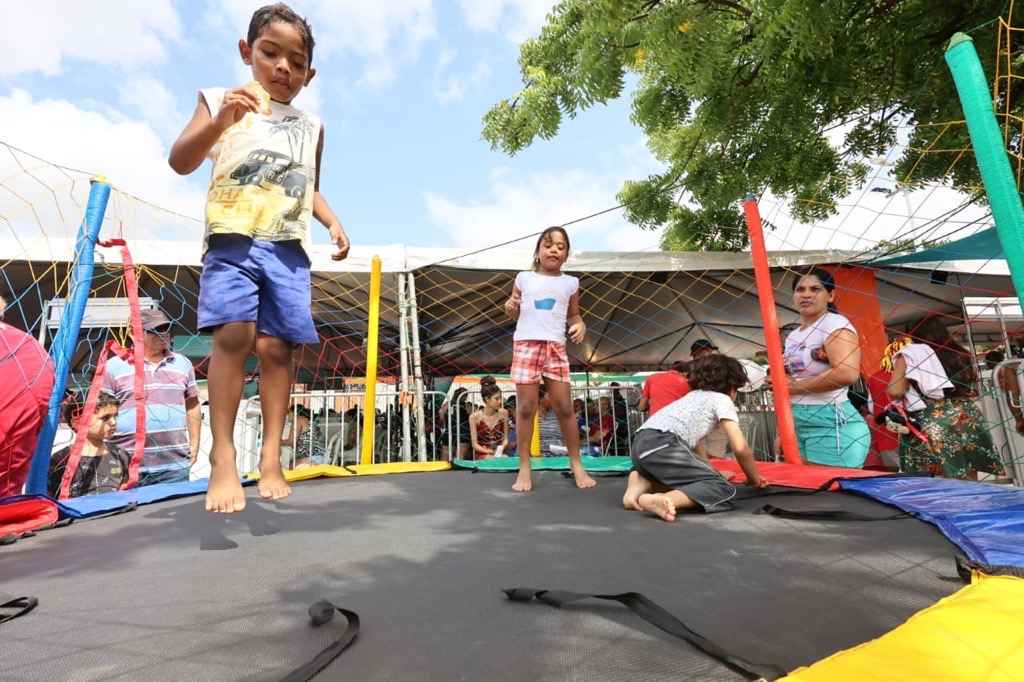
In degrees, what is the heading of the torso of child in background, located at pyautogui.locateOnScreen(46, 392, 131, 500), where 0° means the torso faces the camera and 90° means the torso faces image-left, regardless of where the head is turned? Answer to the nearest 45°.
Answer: approximately 315°

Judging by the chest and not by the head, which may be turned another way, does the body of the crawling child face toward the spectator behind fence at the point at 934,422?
yes

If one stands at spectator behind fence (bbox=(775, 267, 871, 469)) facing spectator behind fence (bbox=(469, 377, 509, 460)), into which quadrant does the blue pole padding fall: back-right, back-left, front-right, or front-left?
front-left

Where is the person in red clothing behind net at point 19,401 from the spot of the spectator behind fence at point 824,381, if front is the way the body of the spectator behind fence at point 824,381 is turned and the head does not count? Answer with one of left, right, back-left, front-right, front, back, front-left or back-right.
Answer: front

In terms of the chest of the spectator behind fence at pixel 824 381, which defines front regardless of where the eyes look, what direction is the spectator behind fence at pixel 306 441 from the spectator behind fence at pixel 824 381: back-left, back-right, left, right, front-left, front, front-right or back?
front-right

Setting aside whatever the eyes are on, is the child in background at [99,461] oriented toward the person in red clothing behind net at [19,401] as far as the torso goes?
no

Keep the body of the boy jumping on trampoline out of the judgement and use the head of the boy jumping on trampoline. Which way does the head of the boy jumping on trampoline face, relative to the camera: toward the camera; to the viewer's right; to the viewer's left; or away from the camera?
toward the camera

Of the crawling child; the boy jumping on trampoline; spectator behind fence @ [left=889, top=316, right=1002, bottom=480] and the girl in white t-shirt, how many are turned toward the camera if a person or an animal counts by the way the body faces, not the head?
2

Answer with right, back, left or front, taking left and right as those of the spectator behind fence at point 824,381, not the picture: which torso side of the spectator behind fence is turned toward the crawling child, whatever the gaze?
front

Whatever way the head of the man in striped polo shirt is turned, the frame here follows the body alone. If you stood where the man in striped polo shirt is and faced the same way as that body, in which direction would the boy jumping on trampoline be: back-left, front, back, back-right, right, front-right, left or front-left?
front

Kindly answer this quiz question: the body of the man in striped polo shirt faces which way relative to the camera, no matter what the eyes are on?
toward the camera

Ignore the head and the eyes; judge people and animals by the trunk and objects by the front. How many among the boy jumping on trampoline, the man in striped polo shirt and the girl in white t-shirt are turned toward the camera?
3

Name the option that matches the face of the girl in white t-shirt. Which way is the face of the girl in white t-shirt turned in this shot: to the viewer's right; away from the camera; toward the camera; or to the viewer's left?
toward the camera

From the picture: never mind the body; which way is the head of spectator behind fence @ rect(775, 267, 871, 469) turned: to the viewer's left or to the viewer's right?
to the viewer's left

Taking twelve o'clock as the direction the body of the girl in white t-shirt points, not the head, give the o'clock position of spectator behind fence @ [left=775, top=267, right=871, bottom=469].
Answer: The spectator behind fence is roughly at 9 o'clock from the girl in white t-shirt.

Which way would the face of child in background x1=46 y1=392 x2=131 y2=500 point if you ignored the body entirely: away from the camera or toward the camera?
toward the camera

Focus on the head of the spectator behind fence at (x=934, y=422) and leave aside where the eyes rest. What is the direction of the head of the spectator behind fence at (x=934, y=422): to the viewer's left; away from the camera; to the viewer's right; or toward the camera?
away from the camera

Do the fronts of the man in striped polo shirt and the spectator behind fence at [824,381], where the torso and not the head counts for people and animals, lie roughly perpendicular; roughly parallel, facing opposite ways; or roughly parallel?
roughly perpendicular

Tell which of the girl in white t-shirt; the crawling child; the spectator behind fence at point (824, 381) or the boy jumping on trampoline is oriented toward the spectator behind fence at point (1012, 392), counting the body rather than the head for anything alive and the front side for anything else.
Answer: the crawling child

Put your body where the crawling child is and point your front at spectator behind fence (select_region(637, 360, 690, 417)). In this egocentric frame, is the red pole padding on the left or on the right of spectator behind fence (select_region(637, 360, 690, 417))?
right

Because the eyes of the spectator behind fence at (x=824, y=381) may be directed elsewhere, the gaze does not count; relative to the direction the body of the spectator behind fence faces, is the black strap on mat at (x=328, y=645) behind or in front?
in front

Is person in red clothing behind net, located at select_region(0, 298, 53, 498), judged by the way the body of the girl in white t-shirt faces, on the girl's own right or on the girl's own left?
on the girl's own right

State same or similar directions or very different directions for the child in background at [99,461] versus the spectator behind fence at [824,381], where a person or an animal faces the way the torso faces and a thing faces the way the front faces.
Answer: very different directions
